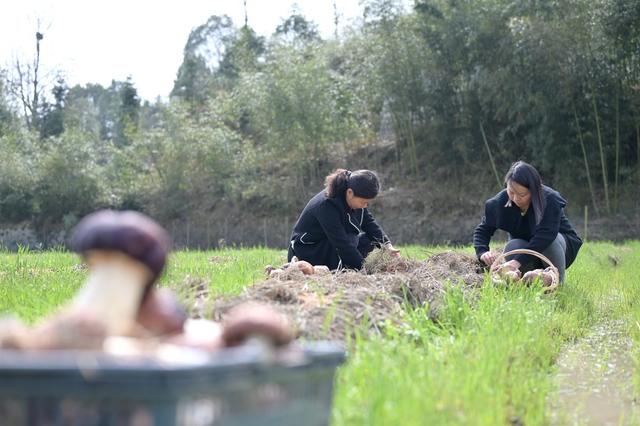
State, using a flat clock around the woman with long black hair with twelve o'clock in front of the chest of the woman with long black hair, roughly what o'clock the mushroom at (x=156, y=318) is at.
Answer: The mushroom is roughly at 11 o'clock from the woman with long black hair.

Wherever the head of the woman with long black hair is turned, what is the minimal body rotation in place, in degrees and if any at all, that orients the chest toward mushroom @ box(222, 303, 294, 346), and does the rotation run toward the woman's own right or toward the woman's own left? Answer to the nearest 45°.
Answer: approximately 45° to the woman's own left

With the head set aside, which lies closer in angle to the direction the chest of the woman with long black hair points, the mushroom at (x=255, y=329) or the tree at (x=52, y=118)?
the mushroom

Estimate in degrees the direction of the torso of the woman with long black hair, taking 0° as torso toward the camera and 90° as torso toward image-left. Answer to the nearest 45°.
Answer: approximately 45°

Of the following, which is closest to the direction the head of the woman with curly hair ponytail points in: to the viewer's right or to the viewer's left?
to the viewer's right

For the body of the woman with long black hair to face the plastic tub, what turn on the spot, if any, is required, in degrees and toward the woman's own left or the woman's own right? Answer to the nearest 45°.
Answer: approximately 45° to the woman's own left

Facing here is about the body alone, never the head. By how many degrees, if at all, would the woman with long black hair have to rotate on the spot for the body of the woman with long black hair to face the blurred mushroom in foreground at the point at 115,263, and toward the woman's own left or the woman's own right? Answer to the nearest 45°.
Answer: approximately 45° to the woman's own left

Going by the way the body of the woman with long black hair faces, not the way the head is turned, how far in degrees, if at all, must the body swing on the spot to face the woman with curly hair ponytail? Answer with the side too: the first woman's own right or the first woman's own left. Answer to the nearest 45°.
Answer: approximately 45° to the first woman's own right

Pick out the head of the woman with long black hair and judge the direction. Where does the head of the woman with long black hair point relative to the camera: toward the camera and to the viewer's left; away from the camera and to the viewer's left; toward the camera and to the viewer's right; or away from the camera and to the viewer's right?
toward the camera and to the viewer's left
